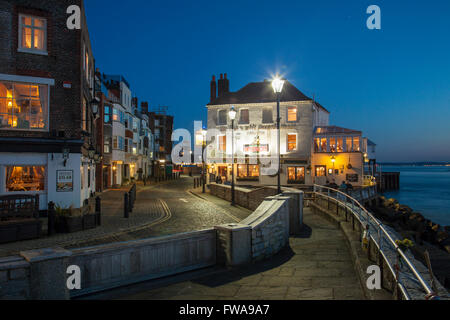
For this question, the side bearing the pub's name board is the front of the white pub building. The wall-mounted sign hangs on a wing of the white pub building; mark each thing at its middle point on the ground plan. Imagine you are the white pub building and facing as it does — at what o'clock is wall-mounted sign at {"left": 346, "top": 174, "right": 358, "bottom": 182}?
The wall-mounted sign is roughly at 9 o'clock from the white pub building.

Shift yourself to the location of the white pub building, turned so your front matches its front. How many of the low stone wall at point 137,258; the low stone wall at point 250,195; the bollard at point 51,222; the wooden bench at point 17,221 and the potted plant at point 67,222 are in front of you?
5

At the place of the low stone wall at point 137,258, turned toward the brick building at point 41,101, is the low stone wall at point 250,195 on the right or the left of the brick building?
right

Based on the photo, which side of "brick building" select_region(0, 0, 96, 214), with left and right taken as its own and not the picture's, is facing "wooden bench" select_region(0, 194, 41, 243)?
front

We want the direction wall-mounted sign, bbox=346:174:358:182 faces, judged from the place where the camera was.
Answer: facing the viewer

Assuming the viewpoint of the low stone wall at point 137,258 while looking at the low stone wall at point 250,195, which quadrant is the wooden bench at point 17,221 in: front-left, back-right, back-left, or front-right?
front-left

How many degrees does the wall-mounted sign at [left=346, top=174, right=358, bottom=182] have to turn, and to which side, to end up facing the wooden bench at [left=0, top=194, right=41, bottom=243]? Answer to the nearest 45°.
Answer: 0° — it already faces it

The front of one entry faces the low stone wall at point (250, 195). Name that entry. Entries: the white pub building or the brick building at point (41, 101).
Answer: the white pub building

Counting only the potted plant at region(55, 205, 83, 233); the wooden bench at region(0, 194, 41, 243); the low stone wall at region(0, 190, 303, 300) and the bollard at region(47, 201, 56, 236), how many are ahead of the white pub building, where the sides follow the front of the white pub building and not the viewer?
4

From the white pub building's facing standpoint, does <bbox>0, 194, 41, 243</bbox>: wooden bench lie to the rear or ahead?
ahead

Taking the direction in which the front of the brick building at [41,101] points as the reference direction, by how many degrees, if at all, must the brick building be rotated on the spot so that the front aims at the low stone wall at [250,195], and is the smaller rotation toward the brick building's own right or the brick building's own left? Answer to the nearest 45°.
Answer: approximately 90° to the brick building's own left

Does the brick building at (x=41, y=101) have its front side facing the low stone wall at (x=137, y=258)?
yes

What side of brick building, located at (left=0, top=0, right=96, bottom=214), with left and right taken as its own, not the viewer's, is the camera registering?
front
